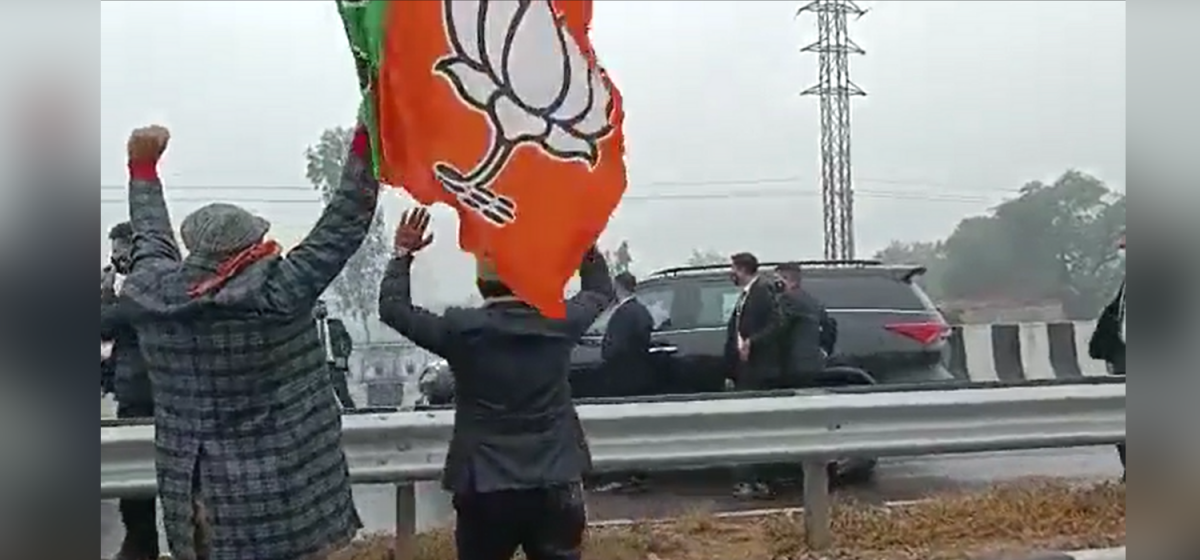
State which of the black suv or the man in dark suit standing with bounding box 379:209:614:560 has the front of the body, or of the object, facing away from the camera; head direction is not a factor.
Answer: the man in dark suit standing

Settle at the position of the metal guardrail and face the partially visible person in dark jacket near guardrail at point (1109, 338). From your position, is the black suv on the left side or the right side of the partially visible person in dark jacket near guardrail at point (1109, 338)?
left

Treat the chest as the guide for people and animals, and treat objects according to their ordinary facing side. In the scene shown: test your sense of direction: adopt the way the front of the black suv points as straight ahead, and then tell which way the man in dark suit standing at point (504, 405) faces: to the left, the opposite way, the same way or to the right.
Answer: to the right

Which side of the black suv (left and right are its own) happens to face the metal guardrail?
left

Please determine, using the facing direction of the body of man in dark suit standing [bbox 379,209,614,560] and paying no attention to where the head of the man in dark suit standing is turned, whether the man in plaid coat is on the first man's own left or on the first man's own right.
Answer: on the first man's own left

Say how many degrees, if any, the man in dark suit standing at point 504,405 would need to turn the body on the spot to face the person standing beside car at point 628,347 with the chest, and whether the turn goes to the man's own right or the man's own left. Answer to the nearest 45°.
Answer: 0° — they already face them

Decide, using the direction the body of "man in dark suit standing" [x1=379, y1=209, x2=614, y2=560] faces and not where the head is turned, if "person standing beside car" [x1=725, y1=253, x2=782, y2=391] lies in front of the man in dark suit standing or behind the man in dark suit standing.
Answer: in front

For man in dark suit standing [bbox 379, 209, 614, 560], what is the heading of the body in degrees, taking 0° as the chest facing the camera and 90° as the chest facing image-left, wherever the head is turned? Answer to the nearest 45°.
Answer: approximately 180°

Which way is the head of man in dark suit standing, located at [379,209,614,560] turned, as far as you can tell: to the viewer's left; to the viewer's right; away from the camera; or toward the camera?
away from the camera

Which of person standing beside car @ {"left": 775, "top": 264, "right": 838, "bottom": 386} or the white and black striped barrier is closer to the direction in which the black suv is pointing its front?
the person standing beside car

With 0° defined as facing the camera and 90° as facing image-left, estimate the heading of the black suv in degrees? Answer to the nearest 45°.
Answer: approximately 90°
